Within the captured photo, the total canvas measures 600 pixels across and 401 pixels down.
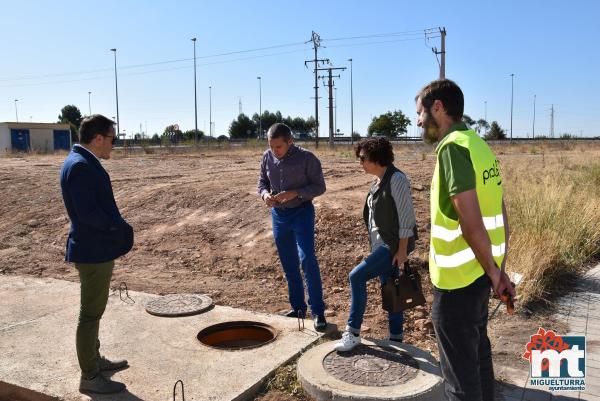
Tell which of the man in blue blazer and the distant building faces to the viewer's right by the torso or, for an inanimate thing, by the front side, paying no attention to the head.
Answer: the man in blue blazer

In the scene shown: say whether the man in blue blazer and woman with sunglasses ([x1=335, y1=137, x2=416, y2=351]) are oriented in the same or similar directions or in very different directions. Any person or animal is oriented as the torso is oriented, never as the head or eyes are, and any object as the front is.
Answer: very different directions

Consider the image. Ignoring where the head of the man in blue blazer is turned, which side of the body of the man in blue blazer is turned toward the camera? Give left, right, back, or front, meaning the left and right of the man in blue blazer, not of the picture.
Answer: right

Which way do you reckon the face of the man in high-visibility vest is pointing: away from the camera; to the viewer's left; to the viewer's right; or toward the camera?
to the viewer's left

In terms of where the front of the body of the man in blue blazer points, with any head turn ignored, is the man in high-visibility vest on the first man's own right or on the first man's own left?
on the first man's own right

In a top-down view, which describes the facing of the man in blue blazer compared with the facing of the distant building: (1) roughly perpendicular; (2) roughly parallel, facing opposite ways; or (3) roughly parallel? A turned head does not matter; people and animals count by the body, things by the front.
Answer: roughly perpendicular

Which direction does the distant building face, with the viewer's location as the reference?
facing the viewer

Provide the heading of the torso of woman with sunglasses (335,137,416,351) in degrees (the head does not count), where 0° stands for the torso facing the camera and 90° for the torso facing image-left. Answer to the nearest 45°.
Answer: approximately 90°

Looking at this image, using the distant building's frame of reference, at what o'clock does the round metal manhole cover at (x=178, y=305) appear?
The round metal manhole cover is roughly at 12 o'clock from the distant building.

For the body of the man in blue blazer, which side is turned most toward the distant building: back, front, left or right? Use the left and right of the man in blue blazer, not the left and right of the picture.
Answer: left

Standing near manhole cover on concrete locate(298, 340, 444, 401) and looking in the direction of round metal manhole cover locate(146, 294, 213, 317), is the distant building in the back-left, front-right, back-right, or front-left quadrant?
front-right

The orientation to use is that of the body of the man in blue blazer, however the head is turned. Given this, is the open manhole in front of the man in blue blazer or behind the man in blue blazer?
in front

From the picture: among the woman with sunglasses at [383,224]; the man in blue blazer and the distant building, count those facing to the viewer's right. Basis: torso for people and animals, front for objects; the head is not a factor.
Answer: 1

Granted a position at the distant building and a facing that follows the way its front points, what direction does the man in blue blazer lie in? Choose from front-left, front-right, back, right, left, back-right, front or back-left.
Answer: front

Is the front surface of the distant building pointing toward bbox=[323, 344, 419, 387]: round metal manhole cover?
yes
